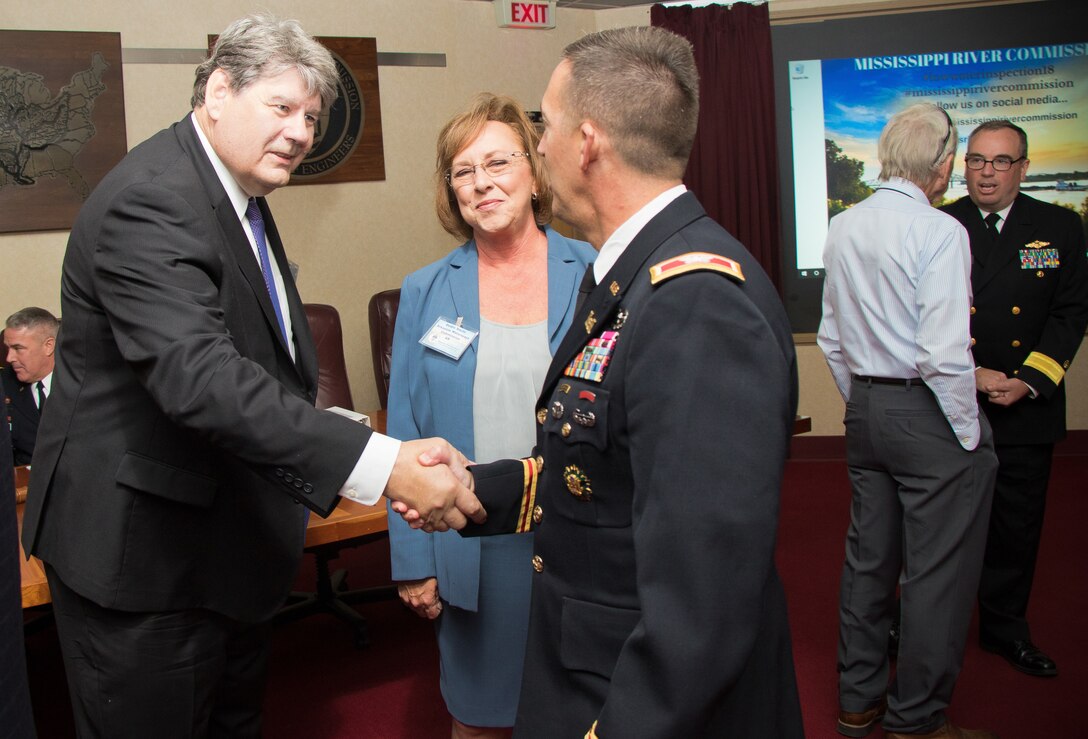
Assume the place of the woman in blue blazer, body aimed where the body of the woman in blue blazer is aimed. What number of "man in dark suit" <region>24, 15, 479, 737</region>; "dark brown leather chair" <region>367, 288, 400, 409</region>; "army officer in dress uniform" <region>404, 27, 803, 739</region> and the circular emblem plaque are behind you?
2

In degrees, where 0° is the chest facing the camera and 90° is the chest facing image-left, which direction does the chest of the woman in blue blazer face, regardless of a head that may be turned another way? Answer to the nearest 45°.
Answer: approximately 0°

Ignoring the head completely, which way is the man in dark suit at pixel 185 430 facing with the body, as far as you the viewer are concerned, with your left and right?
facing the viewer and to the right of the viewer

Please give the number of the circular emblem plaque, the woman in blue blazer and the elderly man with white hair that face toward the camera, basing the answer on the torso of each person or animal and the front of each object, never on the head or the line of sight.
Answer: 2

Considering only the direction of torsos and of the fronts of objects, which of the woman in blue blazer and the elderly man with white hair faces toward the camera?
the woman in blue blazer

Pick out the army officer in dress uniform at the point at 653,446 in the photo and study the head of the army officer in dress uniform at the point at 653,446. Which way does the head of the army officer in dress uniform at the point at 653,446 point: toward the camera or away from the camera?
away from the camera

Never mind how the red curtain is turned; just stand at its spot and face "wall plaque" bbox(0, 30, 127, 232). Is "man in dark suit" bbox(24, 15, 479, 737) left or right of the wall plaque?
left

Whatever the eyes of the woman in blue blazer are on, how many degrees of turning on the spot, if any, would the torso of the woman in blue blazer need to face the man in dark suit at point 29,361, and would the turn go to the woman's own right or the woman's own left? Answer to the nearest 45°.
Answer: approximately 135° to the woman's own right

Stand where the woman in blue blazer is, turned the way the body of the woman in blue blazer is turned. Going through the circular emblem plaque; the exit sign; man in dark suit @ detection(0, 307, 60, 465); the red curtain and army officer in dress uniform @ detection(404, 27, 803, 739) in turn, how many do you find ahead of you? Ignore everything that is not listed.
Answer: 1

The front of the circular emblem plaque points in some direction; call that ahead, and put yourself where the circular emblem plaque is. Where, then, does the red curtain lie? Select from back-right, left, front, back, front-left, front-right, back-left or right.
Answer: left

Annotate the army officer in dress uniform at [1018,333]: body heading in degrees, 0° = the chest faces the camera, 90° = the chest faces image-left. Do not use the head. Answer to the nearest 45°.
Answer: approximately 45°

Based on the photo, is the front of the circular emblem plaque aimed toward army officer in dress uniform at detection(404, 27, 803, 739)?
yes

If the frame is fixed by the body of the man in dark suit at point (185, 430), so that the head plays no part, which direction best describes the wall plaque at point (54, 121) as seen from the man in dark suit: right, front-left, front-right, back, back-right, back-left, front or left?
back-left

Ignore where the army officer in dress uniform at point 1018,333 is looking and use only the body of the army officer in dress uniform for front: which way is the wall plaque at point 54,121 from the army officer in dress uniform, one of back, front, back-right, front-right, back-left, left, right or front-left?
front-right

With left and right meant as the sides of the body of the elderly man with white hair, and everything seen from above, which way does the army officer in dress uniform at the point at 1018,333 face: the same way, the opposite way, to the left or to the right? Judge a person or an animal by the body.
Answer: the opposite way

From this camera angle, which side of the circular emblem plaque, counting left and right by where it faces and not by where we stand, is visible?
front

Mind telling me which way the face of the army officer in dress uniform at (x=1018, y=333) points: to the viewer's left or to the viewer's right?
to the viewer's left

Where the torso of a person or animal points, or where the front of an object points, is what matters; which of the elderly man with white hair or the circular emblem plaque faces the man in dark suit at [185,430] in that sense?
the circular emblem plaque
